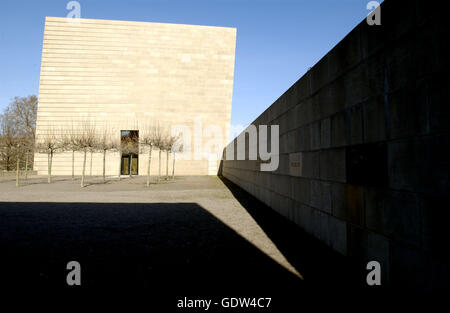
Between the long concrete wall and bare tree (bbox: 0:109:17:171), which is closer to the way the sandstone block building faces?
the long concrete wall

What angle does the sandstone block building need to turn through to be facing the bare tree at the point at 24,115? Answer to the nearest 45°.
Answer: approximately 135° to its right

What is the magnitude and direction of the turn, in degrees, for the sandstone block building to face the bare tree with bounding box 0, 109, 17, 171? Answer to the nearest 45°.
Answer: approximately 90° to its right

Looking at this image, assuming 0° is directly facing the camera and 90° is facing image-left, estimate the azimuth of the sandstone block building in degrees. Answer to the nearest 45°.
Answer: approximately 0°
